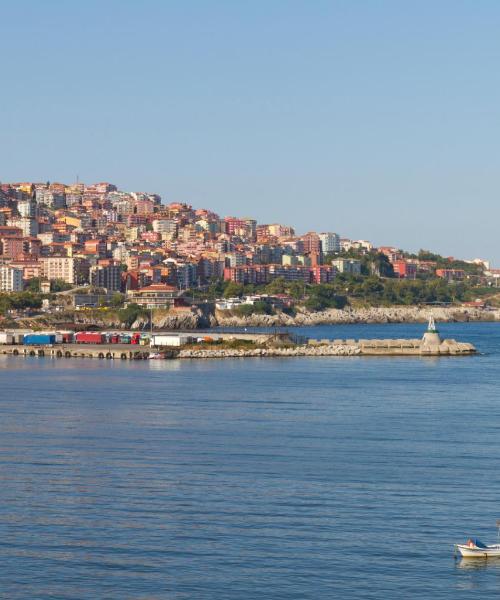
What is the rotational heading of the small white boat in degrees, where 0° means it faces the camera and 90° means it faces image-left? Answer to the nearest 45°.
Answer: approximately 90°
